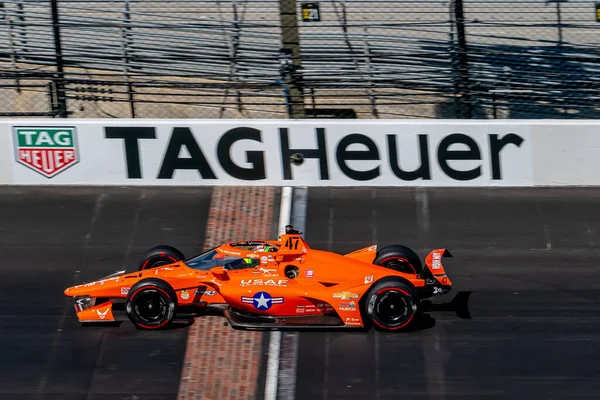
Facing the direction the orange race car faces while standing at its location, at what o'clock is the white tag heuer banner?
The white tag heuer banner is roughly at 3 o'clock from the orange race car.

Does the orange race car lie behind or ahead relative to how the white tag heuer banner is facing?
ahead

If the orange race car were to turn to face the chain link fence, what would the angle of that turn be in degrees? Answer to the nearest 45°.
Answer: approximately 90° to its right

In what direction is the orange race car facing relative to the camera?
to the viewer's left

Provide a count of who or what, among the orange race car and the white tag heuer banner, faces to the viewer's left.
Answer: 1

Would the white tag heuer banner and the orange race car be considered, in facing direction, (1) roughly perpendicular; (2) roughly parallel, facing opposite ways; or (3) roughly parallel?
roughly perpendicular

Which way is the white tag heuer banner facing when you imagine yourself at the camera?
facing the viewer
